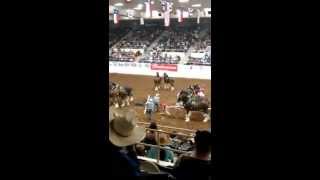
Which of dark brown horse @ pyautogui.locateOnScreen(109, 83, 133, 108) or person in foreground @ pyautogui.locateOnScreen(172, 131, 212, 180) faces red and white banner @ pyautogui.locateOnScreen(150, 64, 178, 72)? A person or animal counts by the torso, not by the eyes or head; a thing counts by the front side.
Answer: the person in foreground

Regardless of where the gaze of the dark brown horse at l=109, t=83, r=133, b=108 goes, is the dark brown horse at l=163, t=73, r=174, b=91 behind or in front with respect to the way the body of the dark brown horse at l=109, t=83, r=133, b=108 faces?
behind

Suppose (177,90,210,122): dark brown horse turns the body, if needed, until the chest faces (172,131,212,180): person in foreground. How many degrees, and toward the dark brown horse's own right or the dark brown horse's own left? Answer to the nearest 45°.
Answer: approximately 90° to the dark brown horse's own left

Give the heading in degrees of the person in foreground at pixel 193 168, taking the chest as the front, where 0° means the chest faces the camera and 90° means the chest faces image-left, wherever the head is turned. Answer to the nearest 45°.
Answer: approximately 180°

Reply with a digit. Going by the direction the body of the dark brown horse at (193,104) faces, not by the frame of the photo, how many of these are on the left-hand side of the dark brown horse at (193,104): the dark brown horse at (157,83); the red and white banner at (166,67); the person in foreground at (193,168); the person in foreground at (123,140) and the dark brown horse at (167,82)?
2

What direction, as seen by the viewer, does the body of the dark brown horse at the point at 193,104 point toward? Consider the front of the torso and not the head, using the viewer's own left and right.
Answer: facing to the left of the viewer
